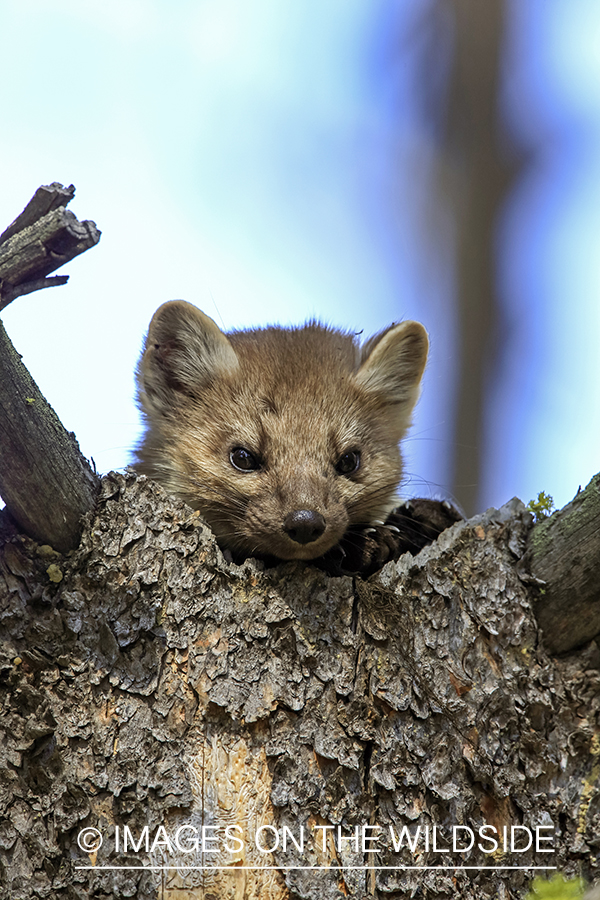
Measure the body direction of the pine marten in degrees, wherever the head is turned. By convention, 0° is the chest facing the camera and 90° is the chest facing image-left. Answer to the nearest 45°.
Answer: approximately 0°
